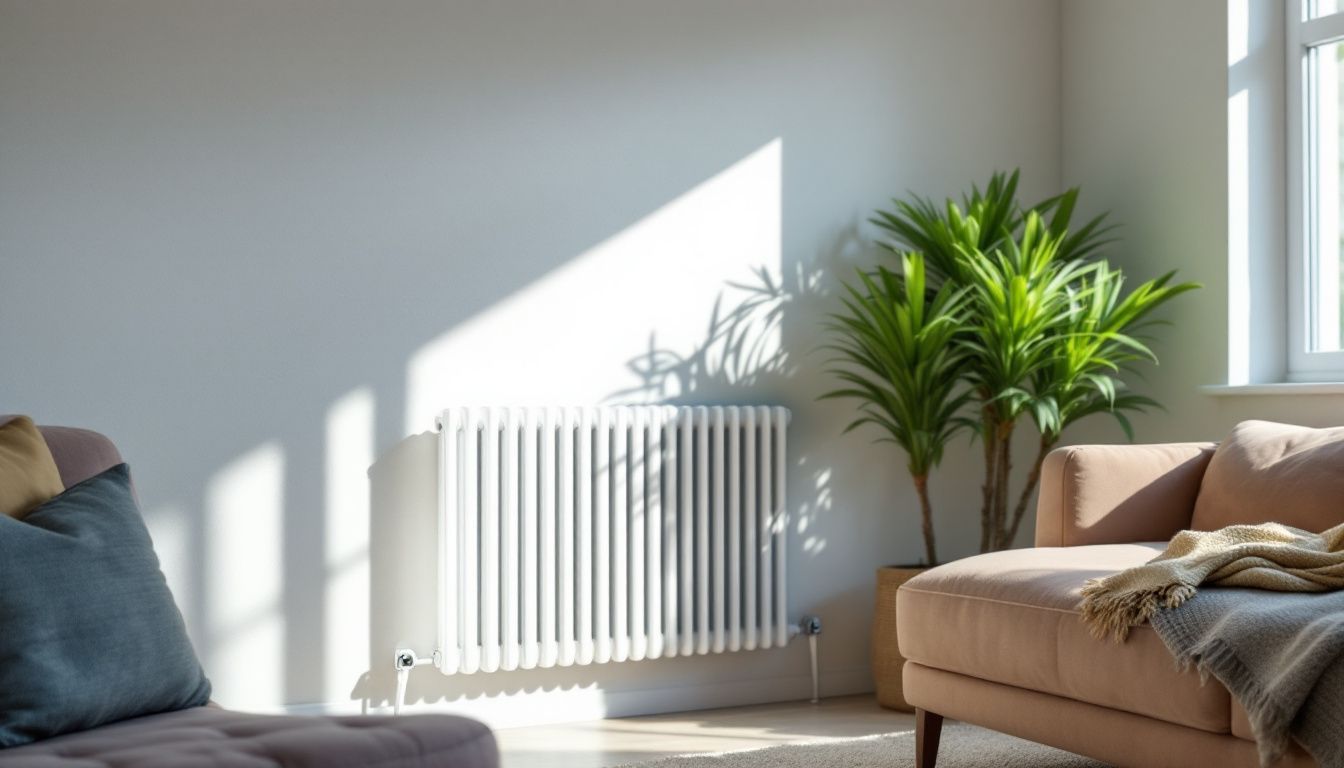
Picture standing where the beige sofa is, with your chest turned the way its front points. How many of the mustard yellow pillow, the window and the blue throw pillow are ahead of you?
2

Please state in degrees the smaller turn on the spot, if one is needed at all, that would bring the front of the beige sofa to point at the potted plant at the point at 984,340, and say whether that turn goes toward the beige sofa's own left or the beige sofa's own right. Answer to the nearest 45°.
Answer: approximately 135° to the beige sofa's own right

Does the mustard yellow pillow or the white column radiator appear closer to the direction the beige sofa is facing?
the mustard yellow pillow

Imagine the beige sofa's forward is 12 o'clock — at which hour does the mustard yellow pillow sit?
The mustard yellow pillow is roughly at 12 o'clock from the beige sofa.

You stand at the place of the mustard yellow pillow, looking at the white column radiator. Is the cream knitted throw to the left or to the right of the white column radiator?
right

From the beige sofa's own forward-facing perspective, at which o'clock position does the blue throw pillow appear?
The blue throw pillow is roughly at 12 o'clock from the beige sofa.

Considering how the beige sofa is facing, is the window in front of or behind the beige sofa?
behind

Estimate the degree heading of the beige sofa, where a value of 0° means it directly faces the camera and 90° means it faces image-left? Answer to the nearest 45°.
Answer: approximately 45°
